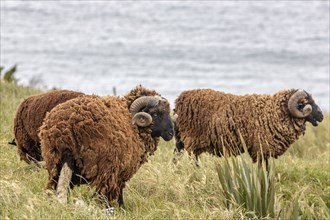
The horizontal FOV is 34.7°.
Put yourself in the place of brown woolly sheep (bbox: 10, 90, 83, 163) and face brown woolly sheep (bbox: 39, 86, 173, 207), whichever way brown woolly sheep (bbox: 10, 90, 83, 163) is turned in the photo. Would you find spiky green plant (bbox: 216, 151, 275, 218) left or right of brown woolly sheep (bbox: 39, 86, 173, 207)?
left

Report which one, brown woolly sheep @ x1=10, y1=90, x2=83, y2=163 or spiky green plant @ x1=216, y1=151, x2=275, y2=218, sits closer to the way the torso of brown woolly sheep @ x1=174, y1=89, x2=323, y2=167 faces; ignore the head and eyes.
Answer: the spiky green plant

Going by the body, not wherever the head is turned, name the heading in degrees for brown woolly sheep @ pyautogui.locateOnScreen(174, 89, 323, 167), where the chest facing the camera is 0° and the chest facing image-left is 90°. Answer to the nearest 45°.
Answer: approximately 270°

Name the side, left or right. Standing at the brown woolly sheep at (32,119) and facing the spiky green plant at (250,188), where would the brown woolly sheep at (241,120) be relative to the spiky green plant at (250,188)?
left

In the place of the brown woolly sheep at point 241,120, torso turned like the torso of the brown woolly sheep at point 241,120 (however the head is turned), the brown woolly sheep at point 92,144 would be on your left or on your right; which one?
on your right

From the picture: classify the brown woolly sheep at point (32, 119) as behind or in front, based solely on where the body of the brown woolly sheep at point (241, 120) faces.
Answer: behind

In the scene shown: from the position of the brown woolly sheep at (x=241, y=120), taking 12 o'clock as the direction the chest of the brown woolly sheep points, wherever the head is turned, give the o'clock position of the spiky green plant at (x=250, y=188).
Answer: The spiky green plant is roughly at 3 o'clock from the brown woolly sheep.
